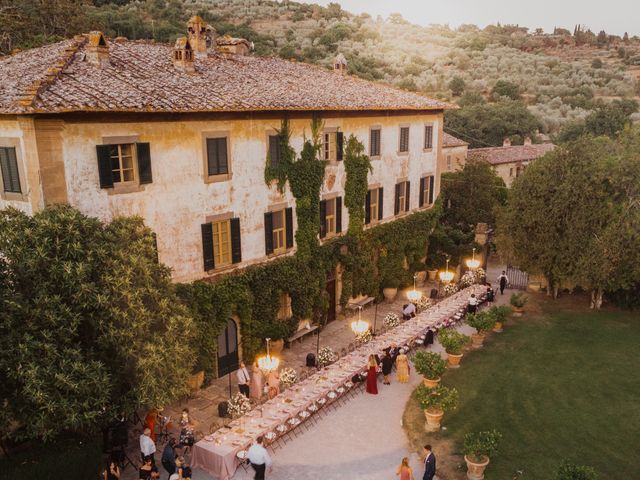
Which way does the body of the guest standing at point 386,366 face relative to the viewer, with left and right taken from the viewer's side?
facing to the left of the viewer

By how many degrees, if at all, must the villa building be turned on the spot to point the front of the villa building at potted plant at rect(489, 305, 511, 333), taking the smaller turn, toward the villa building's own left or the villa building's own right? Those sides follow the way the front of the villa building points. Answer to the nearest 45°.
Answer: approximately 45° to the villa building's own left

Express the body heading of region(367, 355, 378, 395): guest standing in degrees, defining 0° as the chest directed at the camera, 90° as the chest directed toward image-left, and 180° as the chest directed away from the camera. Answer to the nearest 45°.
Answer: approximately 180°

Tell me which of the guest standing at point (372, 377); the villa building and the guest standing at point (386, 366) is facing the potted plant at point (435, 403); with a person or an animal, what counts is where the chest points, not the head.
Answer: the villa building

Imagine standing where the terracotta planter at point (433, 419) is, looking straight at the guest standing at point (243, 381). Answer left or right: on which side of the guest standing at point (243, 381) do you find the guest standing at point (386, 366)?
right

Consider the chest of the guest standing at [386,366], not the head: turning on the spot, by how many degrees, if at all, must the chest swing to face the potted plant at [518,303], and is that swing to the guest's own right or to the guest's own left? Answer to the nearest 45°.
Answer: approximately 135° to the guest's own right

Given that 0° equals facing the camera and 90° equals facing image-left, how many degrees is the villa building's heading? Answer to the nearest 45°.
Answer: approximately 315°

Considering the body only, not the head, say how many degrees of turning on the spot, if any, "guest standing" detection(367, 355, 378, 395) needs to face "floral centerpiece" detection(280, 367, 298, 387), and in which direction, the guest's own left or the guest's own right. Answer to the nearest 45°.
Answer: approximately 90° to the guest's own left

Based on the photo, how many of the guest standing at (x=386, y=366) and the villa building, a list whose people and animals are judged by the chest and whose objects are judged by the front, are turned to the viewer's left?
1

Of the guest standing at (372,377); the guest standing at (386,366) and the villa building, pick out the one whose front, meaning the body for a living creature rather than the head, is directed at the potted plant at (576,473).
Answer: the villa building
